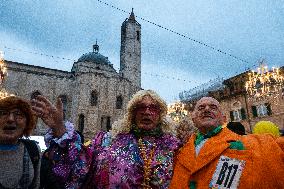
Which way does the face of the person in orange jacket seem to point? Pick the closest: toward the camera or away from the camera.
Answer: toward the camera

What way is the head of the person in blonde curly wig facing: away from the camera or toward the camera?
toward the camera

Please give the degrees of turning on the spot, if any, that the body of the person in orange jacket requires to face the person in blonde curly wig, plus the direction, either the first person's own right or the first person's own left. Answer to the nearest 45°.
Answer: approximately 45° to the first person's own right

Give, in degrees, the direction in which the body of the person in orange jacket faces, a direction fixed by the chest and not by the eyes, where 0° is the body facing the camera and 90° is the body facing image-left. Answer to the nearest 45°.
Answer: approximately 45°
